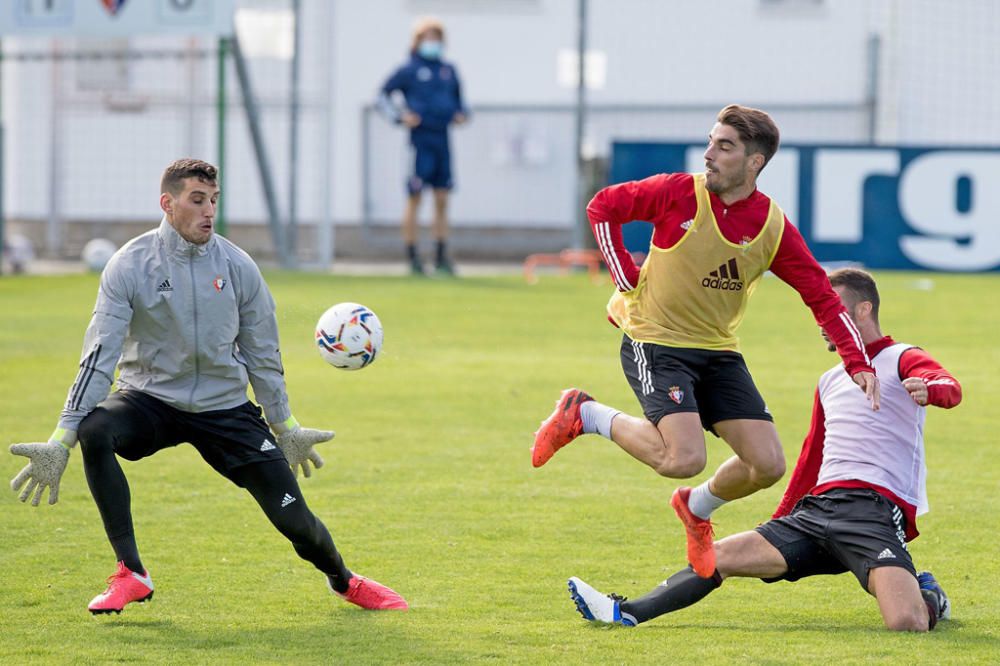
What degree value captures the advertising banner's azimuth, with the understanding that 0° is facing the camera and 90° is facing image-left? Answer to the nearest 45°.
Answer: approximately 0°

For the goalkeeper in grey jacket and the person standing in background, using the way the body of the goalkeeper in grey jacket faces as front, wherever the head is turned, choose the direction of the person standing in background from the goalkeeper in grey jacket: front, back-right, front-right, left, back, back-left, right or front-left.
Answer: back

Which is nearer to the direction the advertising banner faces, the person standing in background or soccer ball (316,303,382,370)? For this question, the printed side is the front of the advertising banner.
the soccer ball

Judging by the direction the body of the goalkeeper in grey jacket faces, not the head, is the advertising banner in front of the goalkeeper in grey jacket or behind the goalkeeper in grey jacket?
behind

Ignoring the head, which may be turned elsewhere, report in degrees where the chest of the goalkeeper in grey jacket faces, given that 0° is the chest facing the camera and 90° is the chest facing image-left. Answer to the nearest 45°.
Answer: approximately 0°

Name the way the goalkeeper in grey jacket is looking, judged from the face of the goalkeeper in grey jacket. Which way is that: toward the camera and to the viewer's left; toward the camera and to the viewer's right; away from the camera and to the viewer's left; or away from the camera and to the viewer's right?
toward the camera and to the viewer's right

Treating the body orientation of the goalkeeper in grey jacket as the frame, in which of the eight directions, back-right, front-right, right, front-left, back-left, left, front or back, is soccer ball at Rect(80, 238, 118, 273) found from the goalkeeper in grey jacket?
back

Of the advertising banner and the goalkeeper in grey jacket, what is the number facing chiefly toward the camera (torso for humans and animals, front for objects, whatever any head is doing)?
2

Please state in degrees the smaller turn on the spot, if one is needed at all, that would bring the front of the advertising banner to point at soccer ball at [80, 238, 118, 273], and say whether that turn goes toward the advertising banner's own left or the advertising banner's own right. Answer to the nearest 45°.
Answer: approximately 90° to the advertising banner's own right
